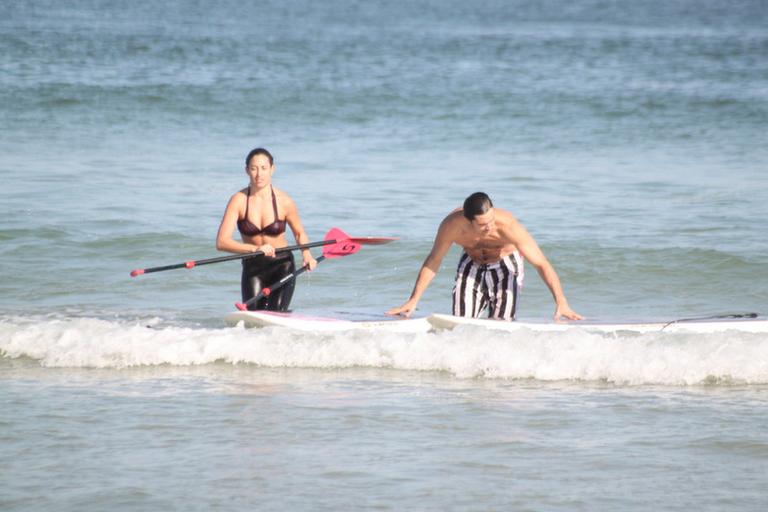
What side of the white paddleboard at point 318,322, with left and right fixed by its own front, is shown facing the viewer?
left

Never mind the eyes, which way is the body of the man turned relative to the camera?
toward the camera

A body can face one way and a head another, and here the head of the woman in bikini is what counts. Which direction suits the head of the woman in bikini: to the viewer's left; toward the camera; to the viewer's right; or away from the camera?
toward the camera

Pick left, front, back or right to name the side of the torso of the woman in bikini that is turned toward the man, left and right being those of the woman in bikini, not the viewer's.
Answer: left

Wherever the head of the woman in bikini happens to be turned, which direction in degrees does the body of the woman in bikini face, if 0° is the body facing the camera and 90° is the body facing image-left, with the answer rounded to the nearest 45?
approximately 0°

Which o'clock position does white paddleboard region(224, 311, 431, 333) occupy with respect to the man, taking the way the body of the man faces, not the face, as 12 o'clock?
The white paddleboard is roughly at 3 o'clock from the man.

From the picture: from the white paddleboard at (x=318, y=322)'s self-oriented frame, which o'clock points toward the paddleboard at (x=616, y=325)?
The paddleboard is roughly at 6 o'clock from the white paddleboard.

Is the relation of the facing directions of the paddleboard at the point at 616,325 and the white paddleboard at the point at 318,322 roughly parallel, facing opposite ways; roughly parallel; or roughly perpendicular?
roughly parallel

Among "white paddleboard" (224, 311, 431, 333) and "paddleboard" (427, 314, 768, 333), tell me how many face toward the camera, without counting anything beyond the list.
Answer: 0

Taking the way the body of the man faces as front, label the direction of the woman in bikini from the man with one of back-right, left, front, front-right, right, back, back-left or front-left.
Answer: right

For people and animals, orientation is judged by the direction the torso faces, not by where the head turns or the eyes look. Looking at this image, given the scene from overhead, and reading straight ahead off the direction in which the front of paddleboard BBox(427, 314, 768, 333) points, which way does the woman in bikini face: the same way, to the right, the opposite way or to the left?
to the left

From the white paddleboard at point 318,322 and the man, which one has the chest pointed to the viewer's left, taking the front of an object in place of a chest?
the white paddleboard

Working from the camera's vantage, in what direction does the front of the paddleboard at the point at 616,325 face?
facing to the left of the viewer
